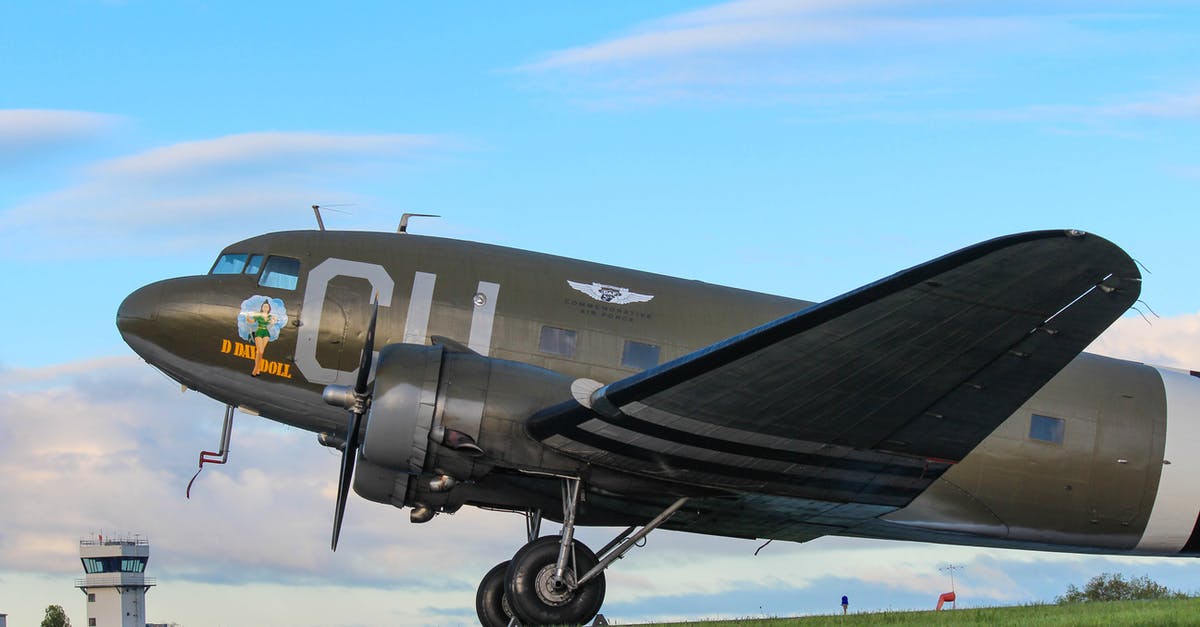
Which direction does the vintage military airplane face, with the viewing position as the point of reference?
facing to the left of the viewer
